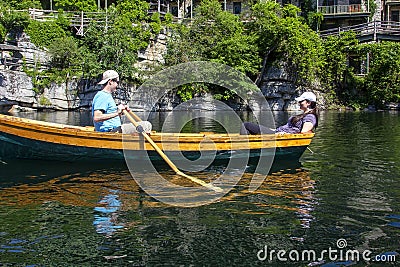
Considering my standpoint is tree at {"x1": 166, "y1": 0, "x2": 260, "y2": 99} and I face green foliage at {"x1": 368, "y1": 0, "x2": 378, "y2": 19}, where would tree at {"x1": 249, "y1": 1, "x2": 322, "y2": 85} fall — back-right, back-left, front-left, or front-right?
front-right

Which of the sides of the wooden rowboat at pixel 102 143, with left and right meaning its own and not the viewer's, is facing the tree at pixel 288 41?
right

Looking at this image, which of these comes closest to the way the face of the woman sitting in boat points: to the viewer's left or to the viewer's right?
to the viewer's left

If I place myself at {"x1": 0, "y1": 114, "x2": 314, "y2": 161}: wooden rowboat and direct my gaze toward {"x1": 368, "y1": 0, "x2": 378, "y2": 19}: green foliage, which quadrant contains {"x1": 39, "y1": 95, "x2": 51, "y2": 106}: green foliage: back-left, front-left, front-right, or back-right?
front-left

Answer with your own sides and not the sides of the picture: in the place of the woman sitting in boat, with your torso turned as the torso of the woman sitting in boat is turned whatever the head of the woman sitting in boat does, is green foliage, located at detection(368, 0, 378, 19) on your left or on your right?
on your right

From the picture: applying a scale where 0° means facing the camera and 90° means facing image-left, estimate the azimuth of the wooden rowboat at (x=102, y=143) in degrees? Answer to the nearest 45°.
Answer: approximately 90°

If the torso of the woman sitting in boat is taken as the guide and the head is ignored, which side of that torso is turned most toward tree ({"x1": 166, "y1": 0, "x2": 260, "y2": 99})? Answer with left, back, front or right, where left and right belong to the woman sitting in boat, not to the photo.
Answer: right

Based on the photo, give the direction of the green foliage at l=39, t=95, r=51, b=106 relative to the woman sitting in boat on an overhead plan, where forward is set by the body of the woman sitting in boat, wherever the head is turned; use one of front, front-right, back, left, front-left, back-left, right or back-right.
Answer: front-right

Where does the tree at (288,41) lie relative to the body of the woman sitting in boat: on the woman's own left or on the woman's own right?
on the woman's own right

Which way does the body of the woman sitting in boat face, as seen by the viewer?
to the viewer's left

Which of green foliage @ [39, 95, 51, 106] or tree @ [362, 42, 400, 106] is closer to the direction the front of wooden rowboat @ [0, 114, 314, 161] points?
the green foliage

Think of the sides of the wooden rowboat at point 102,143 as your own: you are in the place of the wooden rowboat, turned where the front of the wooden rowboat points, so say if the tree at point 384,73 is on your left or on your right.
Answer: on your right

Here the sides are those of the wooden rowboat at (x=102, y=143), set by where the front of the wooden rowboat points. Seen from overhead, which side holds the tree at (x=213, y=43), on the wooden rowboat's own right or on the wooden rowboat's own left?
on the wooden rowboat's own right

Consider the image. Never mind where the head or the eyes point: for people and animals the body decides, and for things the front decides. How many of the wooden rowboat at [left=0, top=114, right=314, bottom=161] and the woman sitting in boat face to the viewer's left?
2
